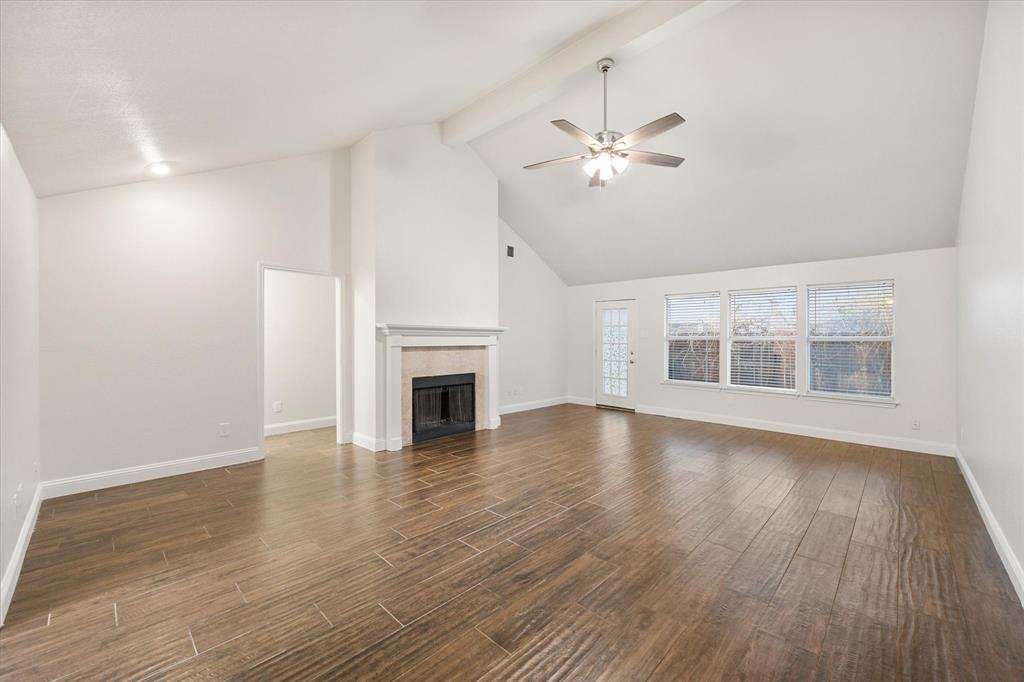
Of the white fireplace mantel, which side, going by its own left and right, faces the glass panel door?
left

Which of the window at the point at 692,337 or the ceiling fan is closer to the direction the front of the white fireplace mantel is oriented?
the ceiling fan

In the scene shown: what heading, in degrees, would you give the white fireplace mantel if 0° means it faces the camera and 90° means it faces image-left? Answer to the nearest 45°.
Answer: approximately 315°

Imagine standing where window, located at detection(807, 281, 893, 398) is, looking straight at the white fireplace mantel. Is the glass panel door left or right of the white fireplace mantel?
right

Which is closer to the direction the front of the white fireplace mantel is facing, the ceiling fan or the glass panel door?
the ceiling fan

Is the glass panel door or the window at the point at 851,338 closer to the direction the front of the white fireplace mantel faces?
the window

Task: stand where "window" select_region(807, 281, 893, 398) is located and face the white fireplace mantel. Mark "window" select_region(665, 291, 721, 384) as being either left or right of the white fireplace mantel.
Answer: right

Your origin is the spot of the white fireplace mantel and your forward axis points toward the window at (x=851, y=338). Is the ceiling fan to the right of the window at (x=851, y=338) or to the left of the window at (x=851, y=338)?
right

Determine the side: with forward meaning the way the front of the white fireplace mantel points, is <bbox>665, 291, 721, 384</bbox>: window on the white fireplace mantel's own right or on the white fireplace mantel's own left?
on the white fireplace mantel's own left

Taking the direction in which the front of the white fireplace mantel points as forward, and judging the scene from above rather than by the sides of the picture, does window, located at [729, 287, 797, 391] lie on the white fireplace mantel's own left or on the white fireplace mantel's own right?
on the white fireplace mantel's own left
